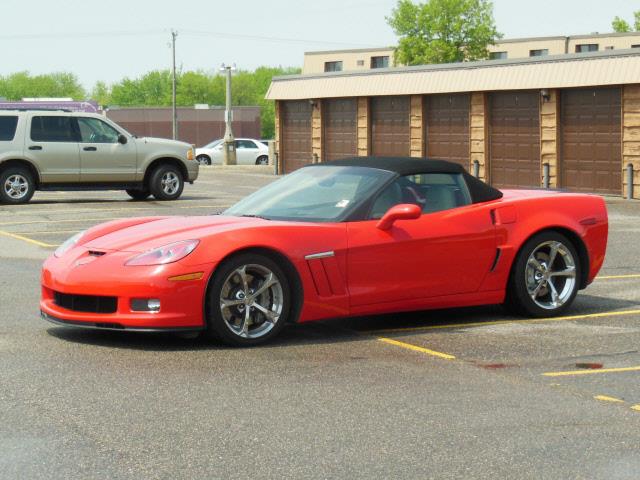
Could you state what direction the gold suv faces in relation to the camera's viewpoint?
facing to the right of the viewer

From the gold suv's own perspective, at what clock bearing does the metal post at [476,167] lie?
The metal post is roughly at 11 o'clock from the gold suv.

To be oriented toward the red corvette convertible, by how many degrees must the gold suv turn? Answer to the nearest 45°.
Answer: approximately 90° to its right

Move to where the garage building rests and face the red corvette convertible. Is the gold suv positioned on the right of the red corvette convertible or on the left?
right

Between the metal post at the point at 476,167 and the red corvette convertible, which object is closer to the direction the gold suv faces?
the metal post

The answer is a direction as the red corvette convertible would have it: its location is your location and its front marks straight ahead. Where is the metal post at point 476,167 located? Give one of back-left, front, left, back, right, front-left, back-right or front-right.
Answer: back-right

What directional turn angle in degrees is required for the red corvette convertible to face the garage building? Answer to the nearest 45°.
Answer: approximately 135° to its right
